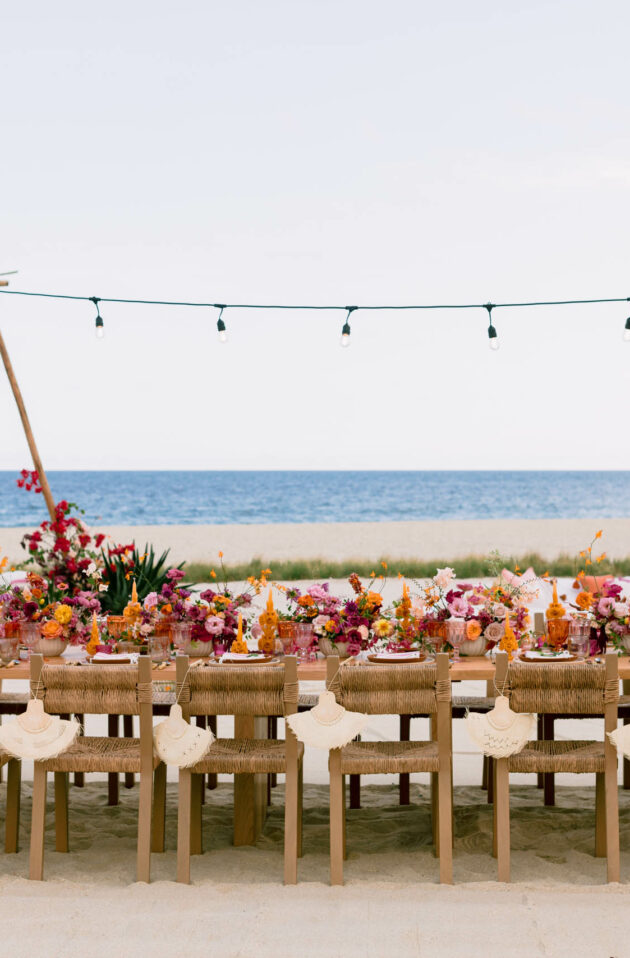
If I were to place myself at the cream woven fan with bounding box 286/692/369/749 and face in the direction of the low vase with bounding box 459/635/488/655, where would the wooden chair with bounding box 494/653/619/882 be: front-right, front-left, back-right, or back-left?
front-right

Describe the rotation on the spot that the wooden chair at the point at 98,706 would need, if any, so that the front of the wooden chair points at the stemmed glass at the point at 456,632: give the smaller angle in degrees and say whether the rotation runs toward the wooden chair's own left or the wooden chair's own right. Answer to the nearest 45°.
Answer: approximately 90° to the wooden chair's own right

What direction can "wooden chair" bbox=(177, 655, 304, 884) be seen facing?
away from the camera

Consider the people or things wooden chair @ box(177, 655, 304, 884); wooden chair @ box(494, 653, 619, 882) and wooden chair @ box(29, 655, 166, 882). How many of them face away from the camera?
3

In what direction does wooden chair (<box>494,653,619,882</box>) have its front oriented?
away from the camera

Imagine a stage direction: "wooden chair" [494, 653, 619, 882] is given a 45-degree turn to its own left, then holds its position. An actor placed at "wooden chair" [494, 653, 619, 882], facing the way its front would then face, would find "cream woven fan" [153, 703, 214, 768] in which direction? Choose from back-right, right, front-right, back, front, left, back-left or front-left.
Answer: front-left

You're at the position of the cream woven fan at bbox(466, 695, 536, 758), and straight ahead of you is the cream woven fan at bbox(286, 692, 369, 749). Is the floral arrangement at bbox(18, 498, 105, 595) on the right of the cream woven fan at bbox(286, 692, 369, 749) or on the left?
right

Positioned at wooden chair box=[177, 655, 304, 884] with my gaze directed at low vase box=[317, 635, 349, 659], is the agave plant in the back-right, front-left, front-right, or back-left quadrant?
front-left

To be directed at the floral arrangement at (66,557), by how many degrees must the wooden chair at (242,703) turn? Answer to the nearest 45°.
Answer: approximately 45° to its left

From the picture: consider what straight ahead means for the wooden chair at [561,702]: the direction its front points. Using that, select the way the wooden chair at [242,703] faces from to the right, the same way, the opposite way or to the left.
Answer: the same way

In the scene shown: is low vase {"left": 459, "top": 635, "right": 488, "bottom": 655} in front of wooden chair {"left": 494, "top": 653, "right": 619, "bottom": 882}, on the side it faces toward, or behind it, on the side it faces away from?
in front

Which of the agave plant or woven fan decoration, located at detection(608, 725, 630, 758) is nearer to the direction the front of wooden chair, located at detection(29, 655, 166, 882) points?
the agave plant

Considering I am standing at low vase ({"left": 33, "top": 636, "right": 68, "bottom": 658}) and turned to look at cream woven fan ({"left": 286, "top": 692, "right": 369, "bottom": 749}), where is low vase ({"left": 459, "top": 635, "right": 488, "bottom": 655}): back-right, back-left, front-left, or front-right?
front-left

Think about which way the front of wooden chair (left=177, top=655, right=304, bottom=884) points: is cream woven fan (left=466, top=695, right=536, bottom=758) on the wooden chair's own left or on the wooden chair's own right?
on the wooden chair's own right

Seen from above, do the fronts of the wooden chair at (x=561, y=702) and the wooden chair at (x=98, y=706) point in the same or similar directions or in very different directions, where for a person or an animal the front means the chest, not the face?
same or similar directions

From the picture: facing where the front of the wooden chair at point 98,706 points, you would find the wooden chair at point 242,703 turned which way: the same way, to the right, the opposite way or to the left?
the same way

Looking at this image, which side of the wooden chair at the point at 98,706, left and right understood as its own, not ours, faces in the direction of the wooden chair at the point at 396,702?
right

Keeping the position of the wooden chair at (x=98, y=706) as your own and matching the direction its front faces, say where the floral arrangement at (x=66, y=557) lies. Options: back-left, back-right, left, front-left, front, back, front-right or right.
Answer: front

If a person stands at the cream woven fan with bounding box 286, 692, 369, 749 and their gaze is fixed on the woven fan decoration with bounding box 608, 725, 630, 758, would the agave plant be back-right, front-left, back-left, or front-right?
back-left

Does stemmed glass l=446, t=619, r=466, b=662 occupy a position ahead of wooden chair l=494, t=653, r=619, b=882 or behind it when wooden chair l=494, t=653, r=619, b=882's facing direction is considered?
ahead

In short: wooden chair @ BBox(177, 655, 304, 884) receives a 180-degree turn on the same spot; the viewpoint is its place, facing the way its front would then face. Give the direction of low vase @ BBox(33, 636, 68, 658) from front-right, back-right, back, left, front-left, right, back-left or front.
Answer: back-right

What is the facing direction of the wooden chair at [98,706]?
away from the camera

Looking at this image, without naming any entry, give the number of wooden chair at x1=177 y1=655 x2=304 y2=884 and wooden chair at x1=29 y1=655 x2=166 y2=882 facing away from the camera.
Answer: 2
